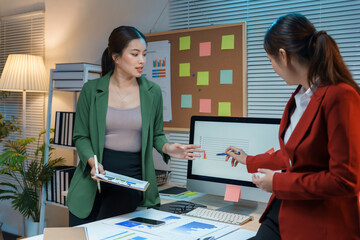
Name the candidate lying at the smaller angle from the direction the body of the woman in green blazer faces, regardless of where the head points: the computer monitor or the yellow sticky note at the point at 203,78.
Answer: the computer monitor

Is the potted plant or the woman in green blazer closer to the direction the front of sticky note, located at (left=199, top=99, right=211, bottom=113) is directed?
the woman in green blazer

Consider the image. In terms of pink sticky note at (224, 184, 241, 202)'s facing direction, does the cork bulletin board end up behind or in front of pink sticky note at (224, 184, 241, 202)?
behind

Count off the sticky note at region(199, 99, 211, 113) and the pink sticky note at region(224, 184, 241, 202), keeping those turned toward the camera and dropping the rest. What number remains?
2

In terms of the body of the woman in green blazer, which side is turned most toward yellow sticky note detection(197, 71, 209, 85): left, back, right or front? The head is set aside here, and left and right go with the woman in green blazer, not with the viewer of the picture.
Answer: left

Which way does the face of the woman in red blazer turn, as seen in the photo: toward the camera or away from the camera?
away from the camera

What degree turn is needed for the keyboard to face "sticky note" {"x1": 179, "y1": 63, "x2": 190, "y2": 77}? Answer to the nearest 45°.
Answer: approximately 135° to its right

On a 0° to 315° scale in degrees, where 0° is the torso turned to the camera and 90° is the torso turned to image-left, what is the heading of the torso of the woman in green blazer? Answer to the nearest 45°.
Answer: approximately 315°

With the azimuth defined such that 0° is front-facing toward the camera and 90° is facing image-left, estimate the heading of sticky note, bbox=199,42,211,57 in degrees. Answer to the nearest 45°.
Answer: approximately 0°
